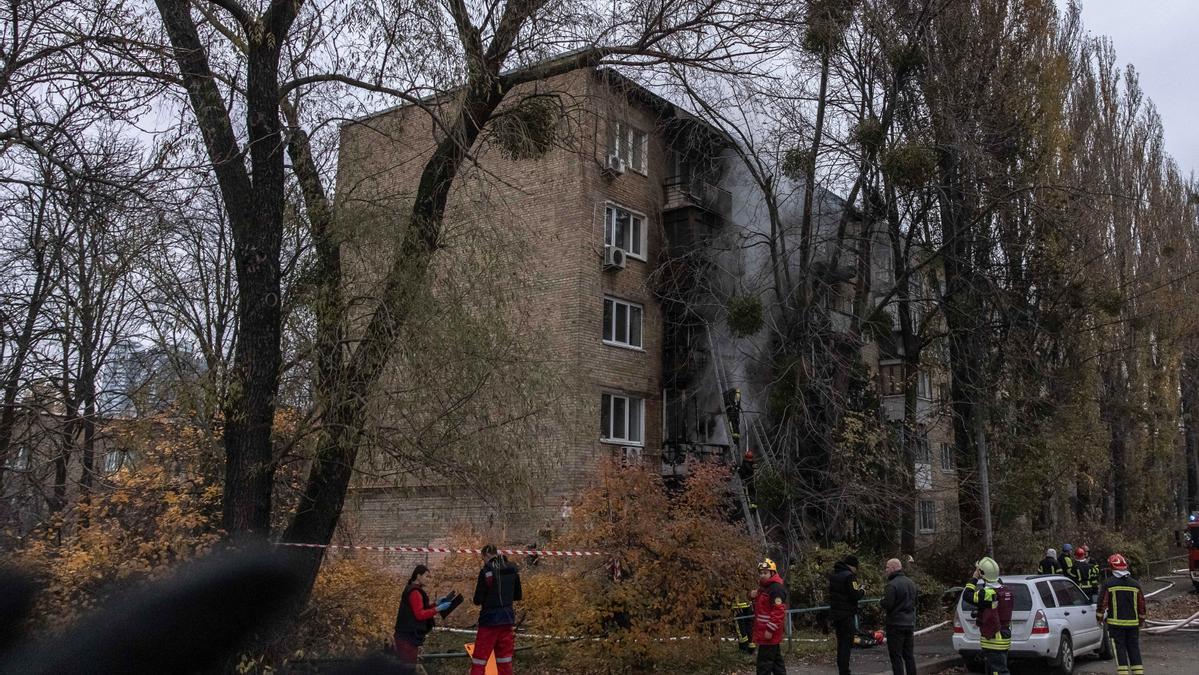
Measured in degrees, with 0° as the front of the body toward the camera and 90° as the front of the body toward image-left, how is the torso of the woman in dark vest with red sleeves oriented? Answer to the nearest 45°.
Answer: approximately 270°

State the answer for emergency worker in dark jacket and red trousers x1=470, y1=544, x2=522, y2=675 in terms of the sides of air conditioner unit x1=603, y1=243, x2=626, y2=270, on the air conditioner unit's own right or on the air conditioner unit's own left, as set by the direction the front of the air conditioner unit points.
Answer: on the air conditioner unit's own right

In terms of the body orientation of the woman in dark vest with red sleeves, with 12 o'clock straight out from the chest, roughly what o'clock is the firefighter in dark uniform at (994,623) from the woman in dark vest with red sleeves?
The firefighter in dark uniform is roughly at 12 o'clock from the woman in dark vest with red sleeves.

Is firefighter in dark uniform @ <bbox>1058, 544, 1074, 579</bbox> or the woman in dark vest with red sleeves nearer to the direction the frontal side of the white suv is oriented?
the firefighter in dark uniform

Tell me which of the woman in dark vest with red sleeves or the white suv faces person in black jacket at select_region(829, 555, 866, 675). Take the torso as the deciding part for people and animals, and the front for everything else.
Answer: the woman in dark vest with red sleeves

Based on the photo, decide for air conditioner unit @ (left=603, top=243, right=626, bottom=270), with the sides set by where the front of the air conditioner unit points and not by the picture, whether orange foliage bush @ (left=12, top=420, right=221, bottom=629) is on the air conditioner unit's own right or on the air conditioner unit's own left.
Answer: on the air conditioner unit's own right

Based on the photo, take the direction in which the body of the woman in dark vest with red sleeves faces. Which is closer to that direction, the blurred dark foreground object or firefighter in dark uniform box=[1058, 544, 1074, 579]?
the firefighter in dark uniform

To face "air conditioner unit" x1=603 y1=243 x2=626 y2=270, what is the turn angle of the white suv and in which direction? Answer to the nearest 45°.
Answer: approximately 90° to its left

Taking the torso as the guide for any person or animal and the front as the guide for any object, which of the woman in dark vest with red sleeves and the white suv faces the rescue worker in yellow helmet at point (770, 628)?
the woman in dark vest with red sleeves

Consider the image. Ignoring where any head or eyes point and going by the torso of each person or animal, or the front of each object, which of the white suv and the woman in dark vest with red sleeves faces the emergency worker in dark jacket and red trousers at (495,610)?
the woman in dark vest with red sleeves

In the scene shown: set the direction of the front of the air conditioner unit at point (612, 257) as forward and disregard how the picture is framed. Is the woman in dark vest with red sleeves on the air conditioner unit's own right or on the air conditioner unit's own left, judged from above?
on the air conditioner unit's own right

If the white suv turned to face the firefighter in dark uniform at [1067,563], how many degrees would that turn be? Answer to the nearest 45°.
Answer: approximately 45° to its left
